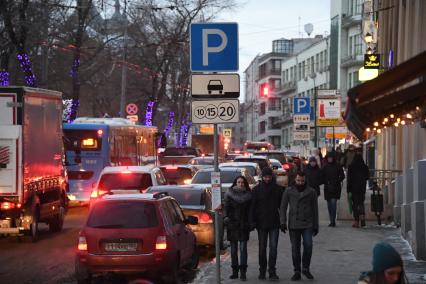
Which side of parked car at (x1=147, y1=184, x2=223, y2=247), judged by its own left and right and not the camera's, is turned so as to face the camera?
back

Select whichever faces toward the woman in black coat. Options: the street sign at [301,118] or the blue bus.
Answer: the street sign

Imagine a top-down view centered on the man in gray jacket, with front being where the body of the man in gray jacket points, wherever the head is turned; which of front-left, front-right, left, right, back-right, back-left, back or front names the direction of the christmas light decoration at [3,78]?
back-right

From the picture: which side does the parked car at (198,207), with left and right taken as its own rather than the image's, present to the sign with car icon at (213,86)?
back

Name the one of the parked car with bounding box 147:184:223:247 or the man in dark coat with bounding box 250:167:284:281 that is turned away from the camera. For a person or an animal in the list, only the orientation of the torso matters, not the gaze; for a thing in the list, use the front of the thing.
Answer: the parked car

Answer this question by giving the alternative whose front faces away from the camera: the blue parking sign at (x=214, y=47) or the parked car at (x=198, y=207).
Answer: the parked car

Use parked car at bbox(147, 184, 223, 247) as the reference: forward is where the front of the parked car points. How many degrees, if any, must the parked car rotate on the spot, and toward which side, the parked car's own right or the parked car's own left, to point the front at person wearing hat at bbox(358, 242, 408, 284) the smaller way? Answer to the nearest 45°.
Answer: approximately 180°

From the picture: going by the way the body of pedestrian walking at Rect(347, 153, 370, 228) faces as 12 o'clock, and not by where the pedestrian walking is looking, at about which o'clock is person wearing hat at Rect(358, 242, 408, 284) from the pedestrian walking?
The person wearing hat is roughly at 6 o'clock from the pedestrian walking.

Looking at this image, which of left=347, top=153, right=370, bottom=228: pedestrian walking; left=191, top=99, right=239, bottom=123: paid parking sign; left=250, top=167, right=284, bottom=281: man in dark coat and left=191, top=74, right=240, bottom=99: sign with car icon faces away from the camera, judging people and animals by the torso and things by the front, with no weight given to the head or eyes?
the pedestrian walking

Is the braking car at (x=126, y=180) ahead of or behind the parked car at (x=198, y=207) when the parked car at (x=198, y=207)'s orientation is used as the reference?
ahead

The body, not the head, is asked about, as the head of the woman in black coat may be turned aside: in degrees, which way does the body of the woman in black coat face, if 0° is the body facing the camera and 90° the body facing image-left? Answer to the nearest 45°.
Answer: approximately 0°

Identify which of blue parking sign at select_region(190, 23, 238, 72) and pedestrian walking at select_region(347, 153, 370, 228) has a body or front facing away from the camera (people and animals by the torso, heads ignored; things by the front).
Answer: the pedestrian walking

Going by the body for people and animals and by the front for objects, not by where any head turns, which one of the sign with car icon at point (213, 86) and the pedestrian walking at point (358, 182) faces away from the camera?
the pedestrian walking

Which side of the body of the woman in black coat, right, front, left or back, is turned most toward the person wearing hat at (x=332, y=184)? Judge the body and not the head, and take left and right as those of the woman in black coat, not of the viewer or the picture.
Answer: back
